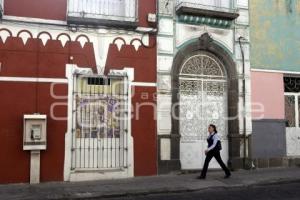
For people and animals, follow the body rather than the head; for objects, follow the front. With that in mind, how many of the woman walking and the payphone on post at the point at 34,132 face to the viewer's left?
1

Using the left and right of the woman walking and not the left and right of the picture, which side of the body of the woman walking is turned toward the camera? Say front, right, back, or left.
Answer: left

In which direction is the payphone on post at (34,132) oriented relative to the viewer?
toward the camera

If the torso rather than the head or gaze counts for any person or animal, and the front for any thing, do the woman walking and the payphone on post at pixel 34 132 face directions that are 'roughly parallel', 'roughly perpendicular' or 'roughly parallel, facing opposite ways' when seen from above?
roughly perpendicular

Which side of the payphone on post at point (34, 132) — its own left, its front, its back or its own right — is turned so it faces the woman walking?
left
